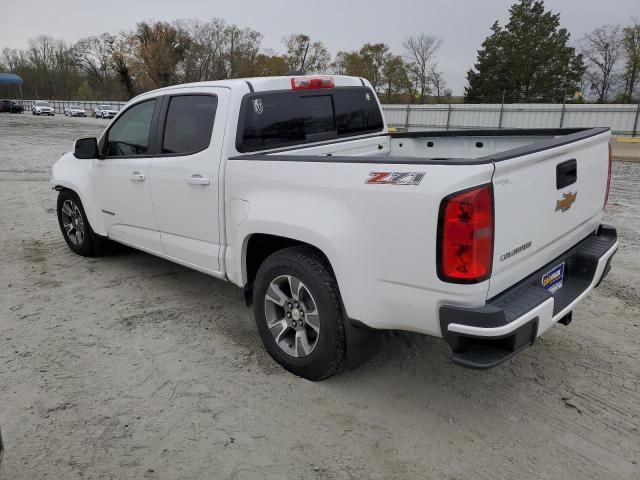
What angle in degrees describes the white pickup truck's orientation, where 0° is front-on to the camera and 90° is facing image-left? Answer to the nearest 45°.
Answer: approximately 135°

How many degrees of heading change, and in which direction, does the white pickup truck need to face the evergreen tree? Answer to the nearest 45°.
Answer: approximately 45° to its right

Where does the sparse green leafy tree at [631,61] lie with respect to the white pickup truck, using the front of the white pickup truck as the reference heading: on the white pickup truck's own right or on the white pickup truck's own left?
on the white pickup truck's own right
